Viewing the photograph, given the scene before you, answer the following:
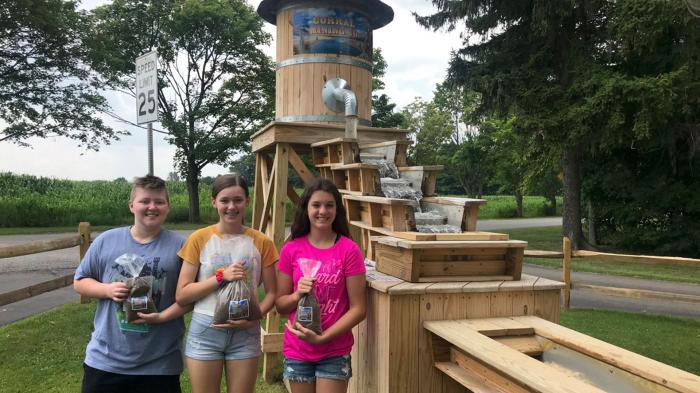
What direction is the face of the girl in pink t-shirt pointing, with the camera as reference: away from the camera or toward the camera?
toward the camera

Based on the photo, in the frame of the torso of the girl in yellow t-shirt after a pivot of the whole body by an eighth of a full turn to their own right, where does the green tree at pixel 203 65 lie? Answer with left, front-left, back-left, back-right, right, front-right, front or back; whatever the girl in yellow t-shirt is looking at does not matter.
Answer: back-right

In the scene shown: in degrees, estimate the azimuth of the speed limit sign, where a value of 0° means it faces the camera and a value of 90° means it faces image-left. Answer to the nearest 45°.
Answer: approximately 45°

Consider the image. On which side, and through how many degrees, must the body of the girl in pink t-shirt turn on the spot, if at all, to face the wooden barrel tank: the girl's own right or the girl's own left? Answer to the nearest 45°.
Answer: approximately 180°

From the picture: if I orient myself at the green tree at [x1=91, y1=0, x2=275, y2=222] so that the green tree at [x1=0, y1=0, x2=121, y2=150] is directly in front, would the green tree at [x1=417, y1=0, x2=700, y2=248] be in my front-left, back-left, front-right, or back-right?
back-left

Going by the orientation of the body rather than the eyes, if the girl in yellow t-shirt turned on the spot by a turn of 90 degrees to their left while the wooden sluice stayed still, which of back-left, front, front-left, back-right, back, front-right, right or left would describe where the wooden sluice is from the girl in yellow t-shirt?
front

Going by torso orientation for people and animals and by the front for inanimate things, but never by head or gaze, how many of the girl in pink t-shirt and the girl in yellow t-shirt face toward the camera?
2

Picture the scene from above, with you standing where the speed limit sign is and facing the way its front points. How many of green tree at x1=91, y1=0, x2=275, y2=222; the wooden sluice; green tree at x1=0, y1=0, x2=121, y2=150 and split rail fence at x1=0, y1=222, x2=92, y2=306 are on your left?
1

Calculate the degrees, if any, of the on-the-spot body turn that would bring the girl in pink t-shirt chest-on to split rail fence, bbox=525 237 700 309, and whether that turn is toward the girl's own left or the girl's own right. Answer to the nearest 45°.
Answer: approximately 135° to the girl's own left

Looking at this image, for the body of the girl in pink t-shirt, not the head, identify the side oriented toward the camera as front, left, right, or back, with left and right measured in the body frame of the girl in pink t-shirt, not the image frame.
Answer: front

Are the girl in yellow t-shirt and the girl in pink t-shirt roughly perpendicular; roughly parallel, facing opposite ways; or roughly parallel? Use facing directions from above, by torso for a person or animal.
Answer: roughly parallel

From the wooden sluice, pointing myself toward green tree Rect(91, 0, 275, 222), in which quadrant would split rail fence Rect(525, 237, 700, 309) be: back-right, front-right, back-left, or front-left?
front-right

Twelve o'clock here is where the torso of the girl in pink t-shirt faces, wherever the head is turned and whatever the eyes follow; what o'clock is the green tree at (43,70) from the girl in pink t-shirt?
The green tree is roughly at 5 o'clock from the girl in pink t-shirt.

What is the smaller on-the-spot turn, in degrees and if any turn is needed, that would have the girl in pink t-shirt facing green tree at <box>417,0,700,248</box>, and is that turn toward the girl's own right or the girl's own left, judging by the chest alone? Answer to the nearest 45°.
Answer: approximately 135° to the girl's own left

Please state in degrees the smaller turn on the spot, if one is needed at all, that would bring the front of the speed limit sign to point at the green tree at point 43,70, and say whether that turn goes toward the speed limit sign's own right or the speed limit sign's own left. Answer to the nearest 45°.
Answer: approximately 135° to the speed limit sign's own right
